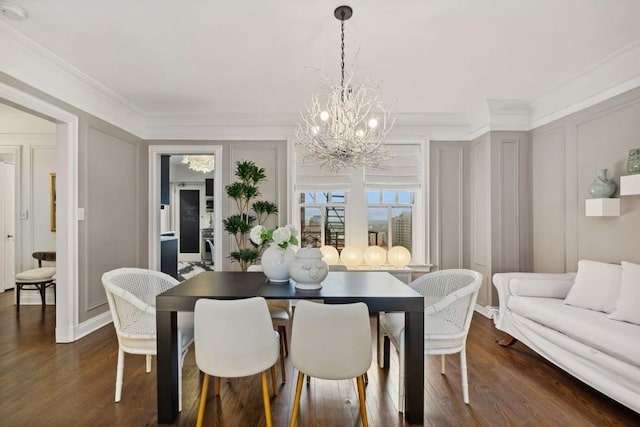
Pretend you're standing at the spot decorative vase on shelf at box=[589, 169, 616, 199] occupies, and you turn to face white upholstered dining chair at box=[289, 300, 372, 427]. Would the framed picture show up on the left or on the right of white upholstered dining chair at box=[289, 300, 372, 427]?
right

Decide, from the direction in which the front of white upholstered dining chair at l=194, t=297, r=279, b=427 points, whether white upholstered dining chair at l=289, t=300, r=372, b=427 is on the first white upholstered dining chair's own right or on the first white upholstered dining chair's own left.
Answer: on the first white upholstered dining chair's own right

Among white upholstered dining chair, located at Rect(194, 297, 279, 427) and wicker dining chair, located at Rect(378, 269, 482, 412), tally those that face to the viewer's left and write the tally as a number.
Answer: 1

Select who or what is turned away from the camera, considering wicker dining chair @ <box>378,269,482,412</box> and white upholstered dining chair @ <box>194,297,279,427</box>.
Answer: the white upholstered dining chair

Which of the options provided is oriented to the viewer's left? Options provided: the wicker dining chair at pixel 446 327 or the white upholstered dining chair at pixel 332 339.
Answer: the wicker dining chair

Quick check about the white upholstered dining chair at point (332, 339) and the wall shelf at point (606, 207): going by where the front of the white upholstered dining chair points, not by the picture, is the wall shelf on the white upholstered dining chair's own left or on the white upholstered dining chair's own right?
on the white upholstered dining chair's own right

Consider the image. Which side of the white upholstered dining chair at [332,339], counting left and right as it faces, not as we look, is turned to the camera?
back

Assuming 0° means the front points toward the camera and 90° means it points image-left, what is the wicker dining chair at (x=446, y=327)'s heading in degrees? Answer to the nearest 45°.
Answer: approximately 90°

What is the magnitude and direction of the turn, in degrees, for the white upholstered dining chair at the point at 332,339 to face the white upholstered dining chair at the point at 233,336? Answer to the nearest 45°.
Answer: approximately 90° to its left

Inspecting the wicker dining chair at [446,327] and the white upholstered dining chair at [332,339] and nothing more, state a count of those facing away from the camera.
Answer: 1

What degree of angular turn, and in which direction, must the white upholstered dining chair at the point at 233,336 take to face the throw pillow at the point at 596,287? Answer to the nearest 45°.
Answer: approximately 90° to its right

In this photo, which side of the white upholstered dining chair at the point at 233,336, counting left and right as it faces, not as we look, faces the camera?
back
